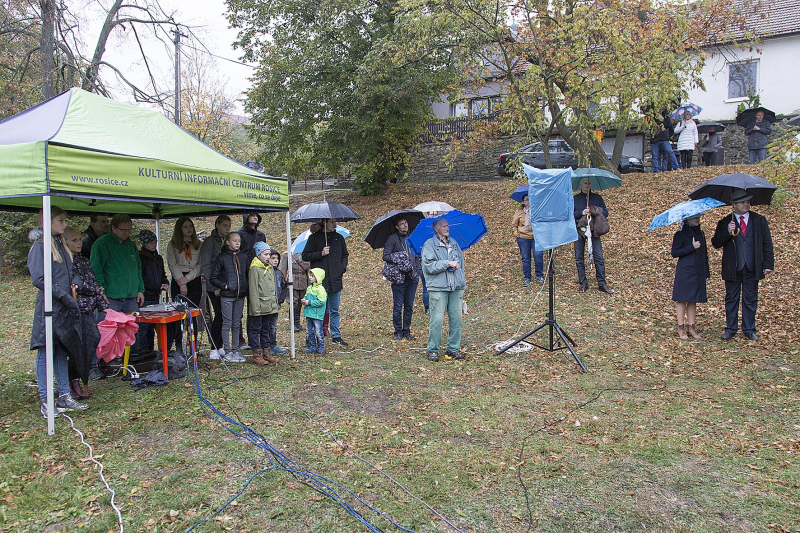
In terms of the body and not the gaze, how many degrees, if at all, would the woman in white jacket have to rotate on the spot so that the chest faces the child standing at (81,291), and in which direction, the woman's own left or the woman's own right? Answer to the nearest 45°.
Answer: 0° — they already face them

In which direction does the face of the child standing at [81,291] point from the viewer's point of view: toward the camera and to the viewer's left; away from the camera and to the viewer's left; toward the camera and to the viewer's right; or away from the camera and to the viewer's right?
toward the camera and to the viewer's right

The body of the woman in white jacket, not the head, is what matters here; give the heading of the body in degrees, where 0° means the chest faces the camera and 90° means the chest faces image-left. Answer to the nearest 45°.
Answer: approximately 0°

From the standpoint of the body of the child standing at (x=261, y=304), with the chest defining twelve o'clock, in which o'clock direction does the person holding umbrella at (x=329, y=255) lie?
The person holding umbrella is roughly at 9 o'clock from the child standing.

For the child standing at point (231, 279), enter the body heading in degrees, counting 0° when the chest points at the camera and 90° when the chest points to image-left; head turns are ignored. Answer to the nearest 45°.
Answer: approximately 315°

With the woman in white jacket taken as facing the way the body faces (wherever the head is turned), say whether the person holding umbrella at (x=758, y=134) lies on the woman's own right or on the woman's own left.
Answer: on the woman's own left

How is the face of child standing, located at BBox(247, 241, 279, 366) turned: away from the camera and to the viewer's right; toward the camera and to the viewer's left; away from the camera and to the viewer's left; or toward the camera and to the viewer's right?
toward the camera and to the viewer's right

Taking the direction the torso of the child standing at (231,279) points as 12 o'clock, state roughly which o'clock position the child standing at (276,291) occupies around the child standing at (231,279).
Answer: the child standing at (276,291) is roughly at 9 o'clock from the child standing at (231,279).
